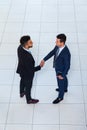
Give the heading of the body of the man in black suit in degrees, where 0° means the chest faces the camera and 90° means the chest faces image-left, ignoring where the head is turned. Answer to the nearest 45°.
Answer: approximately 270°
